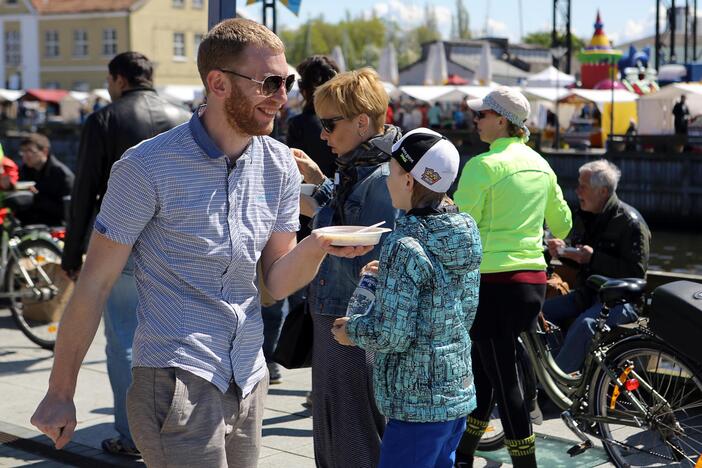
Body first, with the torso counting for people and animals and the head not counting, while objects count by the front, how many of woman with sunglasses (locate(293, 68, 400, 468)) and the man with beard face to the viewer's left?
1

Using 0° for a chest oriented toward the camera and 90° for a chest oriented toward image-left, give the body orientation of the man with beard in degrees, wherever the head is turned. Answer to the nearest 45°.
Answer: approximately 315°

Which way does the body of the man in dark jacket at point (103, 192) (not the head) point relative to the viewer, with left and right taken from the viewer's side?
facing away from the viewer and to the left of the viewer

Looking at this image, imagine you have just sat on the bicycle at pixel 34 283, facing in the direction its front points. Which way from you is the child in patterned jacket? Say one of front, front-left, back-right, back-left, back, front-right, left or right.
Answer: back-left

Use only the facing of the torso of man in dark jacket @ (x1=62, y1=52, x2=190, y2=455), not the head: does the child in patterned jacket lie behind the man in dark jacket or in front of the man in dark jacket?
behind

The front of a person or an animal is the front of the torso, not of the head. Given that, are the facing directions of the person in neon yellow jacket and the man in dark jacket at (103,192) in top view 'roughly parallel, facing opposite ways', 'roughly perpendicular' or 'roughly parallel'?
roughly parallel

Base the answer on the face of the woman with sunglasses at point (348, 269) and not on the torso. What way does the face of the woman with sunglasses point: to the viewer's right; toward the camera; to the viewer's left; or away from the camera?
to the viewer's left

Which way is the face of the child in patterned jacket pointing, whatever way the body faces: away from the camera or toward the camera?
away from the camera

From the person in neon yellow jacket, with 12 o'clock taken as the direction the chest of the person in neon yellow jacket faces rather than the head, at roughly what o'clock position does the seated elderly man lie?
The seated elderly man is roughly at 2 o'clock from the person in neon yellow jacket.

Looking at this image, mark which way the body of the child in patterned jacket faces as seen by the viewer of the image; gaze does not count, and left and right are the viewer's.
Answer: facing away from the viewer and to the left of the viewer

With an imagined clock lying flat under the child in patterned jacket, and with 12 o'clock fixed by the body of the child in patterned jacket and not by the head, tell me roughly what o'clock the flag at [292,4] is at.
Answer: The flag is roughly at 1 o'clock from the child in patterned jacket.

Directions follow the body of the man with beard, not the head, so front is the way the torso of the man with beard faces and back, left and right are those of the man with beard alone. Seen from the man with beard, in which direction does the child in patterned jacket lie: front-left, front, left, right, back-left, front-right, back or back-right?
left
